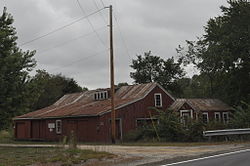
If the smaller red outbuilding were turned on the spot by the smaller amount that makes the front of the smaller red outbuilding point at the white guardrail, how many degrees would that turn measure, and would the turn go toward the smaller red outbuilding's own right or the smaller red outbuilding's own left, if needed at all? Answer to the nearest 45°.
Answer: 0° — it already faces it

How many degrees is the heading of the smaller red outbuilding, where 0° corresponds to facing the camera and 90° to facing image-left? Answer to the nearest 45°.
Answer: approximately 0°

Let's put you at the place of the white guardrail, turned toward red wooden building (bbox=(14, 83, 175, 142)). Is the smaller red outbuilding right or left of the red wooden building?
right

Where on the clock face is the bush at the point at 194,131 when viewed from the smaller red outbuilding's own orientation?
The bush is roughly at 12 o'clock from the smaller red outbuilding.

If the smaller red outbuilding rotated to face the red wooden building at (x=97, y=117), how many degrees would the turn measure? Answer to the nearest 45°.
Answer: approximately 45° to its right

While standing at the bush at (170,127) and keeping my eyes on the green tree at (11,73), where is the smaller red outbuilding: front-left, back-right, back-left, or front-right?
back-right

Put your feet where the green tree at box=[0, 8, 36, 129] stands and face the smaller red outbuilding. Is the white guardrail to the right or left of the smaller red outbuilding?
right

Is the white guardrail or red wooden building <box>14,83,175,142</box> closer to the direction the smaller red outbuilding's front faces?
the white guardrail
